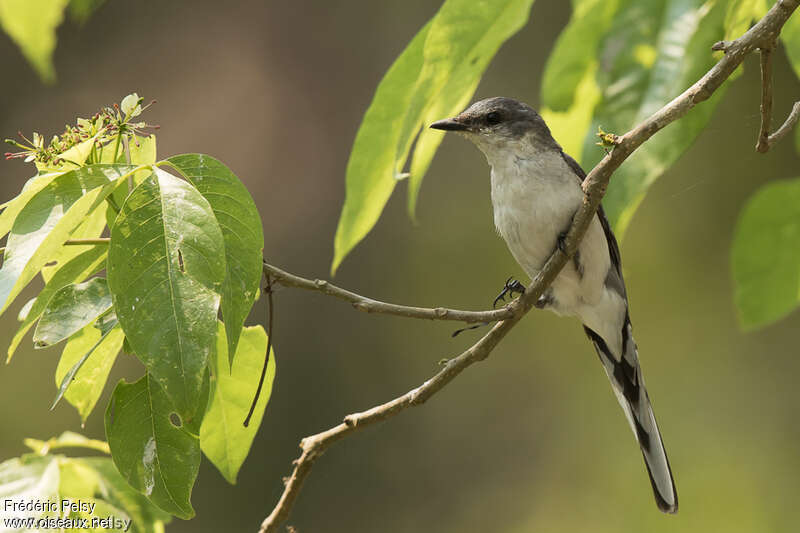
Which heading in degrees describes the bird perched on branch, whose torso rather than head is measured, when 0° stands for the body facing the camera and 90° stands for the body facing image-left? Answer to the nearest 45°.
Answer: approximately 45°
